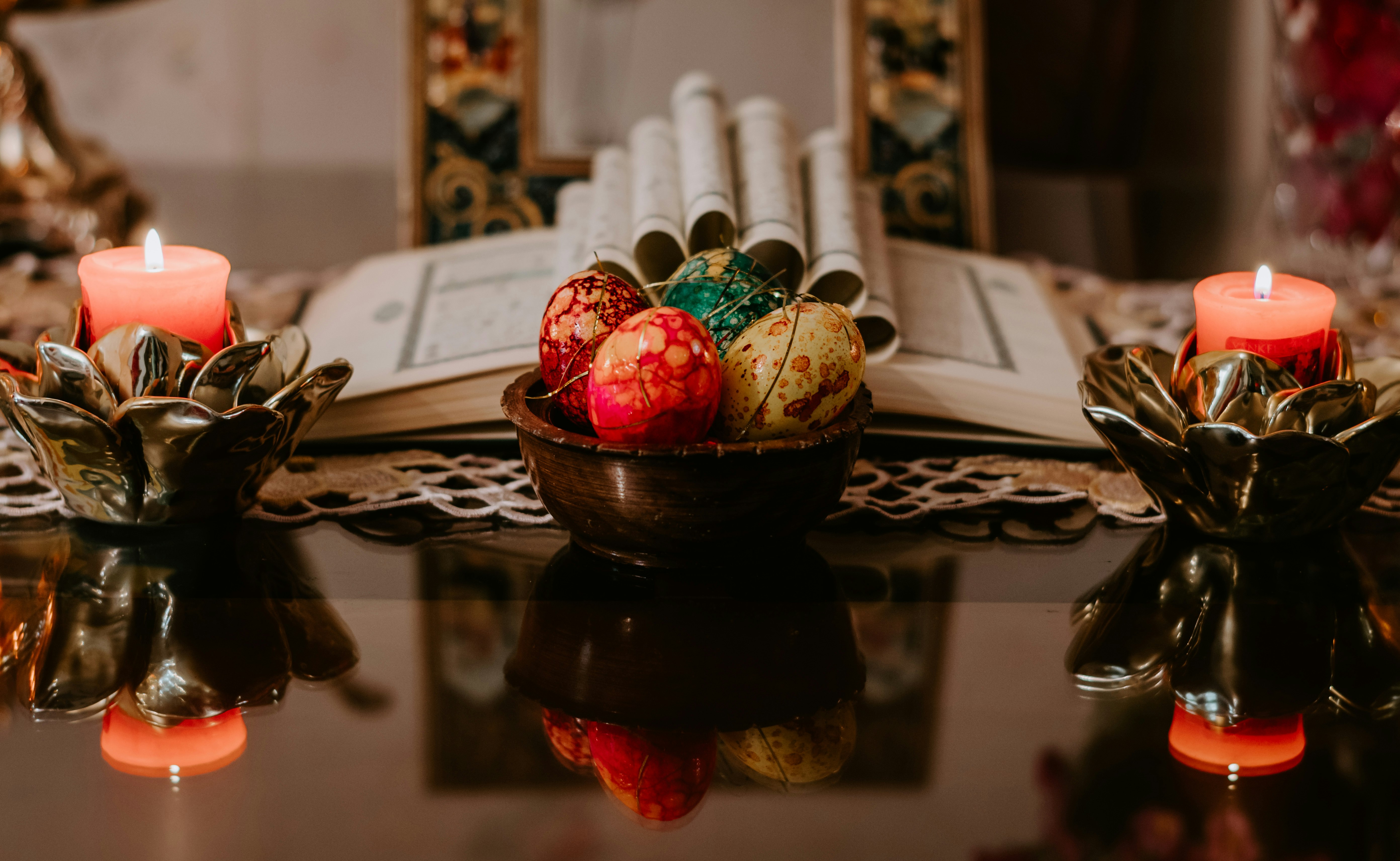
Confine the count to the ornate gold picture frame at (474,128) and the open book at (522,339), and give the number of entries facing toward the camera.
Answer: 2
